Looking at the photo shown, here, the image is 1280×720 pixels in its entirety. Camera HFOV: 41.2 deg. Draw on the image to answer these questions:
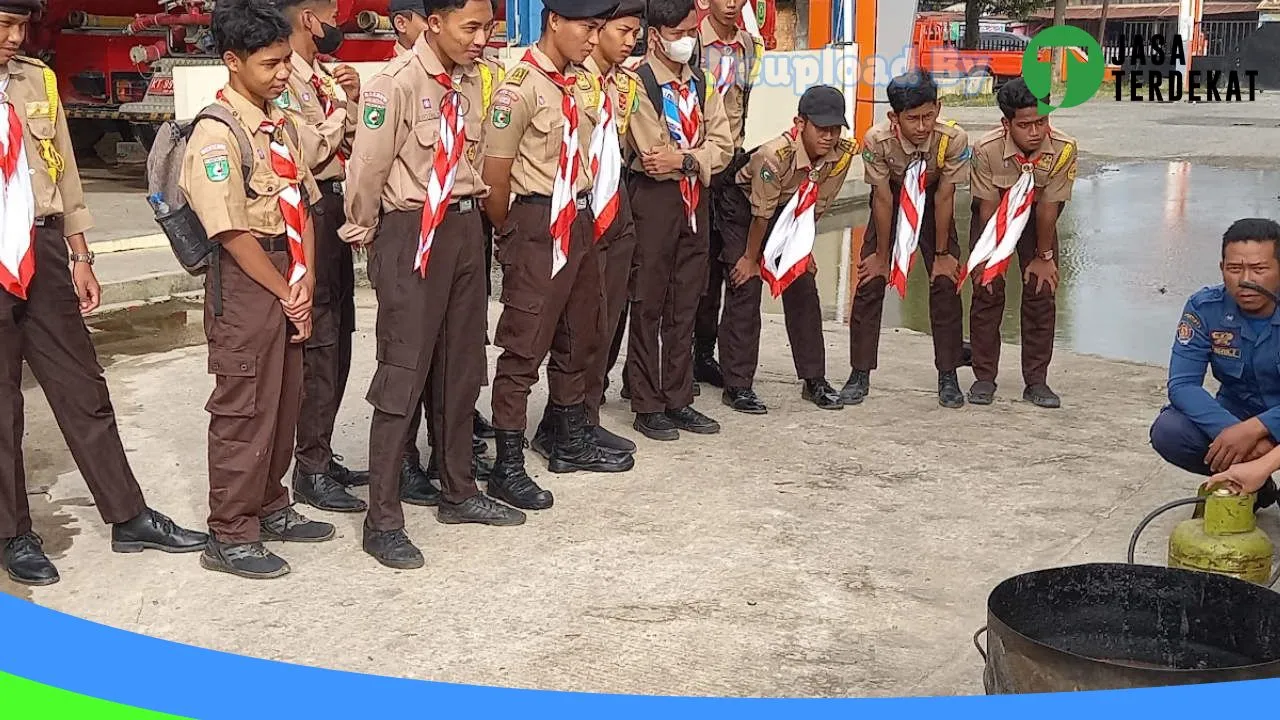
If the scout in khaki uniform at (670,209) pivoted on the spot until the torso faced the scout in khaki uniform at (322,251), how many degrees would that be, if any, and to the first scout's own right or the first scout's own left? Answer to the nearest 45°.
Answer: approximately 90° to the first scout's own right

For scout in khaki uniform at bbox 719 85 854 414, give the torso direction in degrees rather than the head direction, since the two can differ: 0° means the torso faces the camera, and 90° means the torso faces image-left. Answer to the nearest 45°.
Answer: approximately 315°

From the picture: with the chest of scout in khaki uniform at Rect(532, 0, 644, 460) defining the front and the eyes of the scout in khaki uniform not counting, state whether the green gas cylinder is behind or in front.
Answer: in front

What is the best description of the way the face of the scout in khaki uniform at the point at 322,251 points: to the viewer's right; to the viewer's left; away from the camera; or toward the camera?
to the viewer's right

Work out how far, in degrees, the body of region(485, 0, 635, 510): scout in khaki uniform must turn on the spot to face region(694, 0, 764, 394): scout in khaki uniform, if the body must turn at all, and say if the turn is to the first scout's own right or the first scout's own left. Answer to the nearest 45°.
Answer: approximately 90° to the first scout's own left

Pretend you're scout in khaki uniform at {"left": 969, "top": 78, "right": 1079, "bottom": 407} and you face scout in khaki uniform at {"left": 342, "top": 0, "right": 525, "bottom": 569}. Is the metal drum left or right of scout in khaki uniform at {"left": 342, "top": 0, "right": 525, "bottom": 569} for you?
left

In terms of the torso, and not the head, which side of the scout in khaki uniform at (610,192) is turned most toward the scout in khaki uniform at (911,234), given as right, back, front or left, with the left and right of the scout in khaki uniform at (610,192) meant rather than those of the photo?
left

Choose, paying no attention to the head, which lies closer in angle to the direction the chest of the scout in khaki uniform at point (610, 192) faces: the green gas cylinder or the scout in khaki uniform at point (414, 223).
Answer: the green gas cylinder

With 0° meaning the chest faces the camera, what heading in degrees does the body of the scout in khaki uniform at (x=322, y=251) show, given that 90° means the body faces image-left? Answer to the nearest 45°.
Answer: approximately 315°

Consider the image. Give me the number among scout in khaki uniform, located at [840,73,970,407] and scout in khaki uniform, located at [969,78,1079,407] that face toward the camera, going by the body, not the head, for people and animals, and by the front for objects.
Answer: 2

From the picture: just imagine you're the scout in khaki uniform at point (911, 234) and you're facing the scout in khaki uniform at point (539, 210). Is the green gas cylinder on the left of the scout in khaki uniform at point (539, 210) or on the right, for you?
left

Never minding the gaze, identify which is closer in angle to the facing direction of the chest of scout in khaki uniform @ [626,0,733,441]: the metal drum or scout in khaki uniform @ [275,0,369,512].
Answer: the metal drum

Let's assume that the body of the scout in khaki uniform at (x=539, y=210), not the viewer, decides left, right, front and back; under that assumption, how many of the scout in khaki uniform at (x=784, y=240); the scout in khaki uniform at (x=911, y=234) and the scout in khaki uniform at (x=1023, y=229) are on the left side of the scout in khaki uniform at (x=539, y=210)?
3

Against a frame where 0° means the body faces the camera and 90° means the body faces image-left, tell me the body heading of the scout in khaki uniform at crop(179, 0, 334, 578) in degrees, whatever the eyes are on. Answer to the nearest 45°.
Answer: approximately 315°

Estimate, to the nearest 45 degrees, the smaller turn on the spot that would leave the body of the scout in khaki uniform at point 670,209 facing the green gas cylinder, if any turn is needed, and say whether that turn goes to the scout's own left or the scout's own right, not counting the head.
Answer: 0° — they already face it
